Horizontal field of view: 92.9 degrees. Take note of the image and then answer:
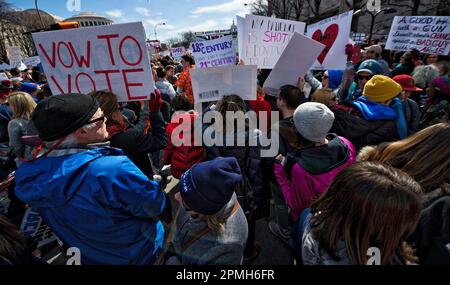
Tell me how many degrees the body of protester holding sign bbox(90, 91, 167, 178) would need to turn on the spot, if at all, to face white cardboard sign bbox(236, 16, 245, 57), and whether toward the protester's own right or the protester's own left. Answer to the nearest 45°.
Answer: approximately 45° to the protester's own left

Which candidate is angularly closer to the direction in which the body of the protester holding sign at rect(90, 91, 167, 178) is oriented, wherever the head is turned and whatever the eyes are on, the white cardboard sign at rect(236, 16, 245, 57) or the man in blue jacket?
the white cardboard sign

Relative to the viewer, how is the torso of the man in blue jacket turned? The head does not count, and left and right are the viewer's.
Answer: facing away from the viewer and to the right of the viewer

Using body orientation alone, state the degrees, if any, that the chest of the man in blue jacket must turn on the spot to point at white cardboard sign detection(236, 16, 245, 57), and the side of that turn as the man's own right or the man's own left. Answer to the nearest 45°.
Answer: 0° — they already face it
